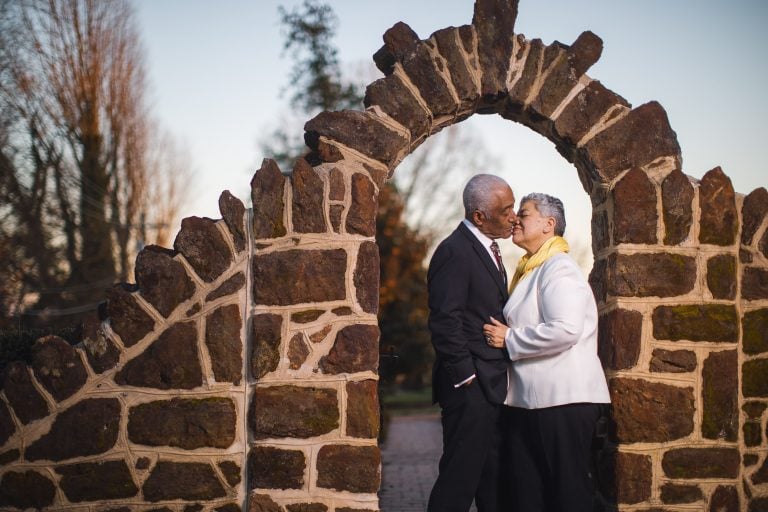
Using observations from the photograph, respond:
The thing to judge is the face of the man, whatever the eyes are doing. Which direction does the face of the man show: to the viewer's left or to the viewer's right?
to the viewer's right

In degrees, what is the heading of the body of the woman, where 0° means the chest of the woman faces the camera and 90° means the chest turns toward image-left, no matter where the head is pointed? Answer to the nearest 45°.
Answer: approximately 90°

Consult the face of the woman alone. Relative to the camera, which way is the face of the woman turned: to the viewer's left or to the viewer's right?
to the viewer's left
